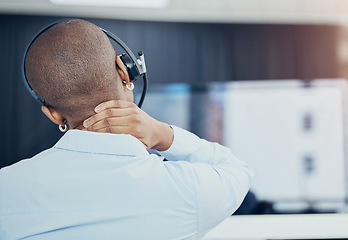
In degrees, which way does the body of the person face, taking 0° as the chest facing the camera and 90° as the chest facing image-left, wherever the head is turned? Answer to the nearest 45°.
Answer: approximately 180°

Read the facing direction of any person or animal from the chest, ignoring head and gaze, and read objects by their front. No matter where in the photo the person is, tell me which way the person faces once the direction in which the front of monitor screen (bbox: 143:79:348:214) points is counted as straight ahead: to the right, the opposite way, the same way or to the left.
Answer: the opposite way

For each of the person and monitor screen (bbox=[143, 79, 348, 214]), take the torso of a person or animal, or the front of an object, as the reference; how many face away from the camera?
1

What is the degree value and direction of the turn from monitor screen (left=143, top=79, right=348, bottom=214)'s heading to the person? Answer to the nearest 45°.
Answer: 0° — it already faces them

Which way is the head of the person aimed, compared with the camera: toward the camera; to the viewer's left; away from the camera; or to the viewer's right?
away from the camera

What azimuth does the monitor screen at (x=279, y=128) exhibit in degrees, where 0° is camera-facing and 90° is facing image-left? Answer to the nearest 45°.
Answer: approximately 0°
